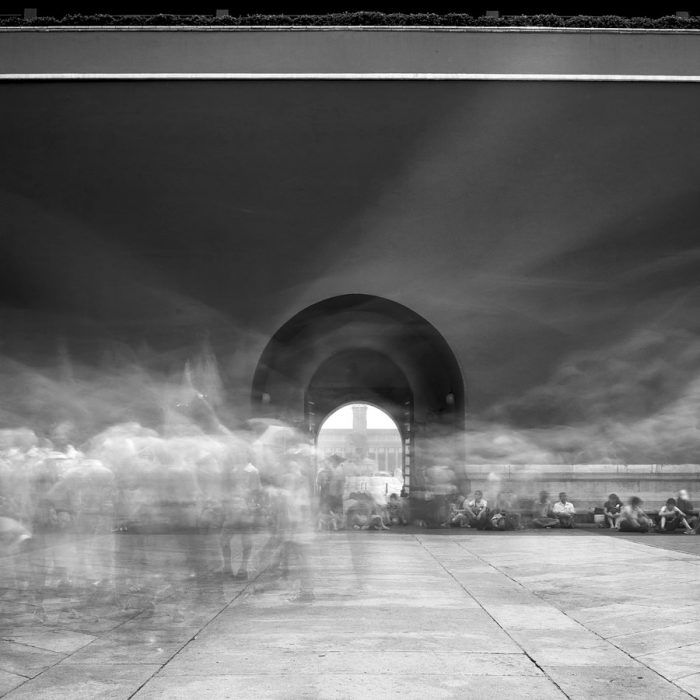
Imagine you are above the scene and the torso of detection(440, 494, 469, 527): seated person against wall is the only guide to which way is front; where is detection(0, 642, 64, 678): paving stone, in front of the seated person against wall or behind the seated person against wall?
in front

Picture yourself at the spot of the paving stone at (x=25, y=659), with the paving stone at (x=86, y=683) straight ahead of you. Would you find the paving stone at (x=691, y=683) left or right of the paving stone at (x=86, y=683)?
left

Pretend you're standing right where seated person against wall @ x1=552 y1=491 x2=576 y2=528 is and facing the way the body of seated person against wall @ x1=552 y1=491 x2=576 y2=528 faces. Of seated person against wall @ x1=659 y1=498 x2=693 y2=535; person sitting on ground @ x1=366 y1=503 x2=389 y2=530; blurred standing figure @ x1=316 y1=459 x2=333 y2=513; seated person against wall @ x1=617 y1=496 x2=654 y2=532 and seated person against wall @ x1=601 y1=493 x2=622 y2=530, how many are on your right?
2

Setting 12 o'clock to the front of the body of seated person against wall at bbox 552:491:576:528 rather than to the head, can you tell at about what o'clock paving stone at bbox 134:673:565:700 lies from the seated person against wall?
The paving stone is roughly at 12 o'clock from the seated person against wall.

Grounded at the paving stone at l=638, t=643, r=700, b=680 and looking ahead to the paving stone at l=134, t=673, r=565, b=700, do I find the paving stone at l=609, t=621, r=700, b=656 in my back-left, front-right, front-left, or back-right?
back-right

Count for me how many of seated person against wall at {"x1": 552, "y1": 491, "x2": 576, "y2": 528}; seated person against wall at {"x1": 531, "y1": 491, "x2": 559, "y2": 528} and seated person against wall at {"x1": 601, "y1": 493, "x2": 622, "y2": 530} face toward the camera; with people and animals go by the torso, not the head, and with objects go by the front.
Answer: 3

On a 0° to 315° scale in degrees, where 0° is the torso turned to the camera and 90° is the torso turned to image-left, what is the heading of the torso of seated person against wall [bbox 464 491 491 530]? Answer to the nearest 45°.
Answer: approximately 0°

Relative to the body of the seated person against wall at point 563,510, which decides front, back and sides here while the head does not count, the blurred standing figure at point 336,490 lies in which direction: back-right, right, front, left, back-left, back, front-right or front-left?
right

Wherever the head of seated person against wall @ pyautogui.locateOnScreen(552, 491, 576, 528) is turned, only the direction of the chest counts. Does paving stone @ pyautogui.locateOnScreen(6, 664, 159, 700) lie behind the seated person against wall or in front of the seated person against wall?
in front

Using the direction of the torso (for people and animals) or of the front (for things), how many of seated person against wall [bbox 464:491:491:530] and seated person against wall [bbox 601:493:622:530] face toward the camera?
2

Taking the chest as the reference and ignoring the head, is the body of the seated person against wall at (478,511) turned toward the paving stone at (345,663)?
yes

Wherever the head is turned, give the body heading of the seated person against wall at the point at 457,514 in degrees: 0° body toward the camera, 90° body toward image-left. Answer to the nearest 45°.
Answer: approximately 45°
